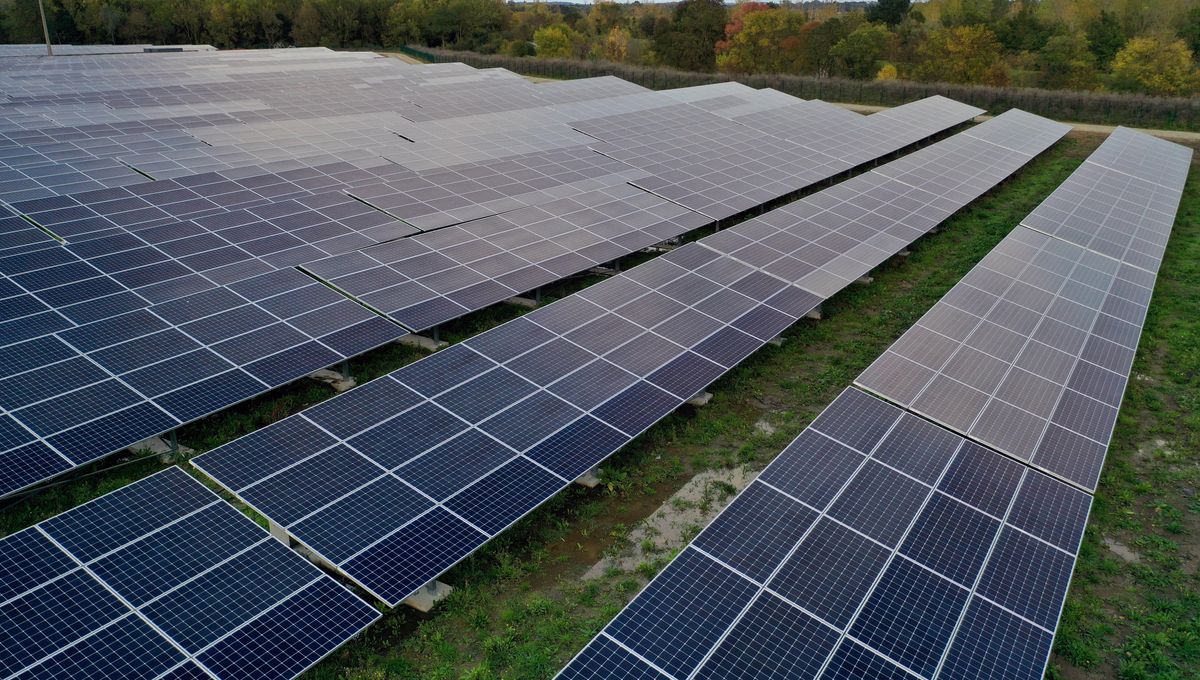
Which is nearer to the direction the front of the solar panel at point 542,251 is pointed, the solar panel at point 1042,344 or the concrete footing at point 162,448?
the solar panel

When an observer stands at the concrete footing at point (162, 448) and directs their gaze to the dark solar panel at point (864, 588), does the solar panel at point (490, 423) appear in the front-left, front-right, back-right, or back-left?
front-left

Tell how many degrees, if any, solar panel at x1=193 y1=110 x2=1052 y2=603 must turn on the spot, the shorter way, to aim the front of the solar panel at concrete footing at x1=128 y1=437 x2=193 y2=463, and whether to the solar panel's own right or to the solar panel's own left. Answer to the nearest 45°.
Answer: approximately 135° to the solar panel's own right

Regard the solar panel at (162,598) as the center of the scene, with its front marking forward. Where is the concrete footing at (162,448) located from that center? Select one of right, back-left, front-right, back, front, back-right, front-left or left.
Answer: back-left

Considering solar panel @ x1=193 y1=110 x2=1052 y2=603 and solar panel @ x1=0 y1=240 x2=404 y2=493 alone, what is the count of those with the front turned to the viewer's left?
0

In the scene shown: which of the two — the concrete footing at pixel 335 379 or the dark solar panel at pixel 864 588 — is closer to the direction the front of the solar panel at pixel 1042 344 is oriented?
the dark solar panel

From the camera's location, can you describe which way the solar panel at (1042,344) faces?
facing the viewer and to the right of the viewer

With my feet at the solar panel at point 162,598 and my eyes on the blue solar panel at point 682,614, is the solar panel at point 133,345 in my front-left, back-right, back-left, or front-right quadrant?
back-left

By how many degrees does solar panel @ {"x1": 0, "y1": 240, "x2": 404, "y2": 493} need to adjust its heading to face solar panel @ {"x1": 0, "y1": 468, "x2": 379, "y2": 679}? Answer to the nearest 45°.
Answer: approximately 45° to its right
